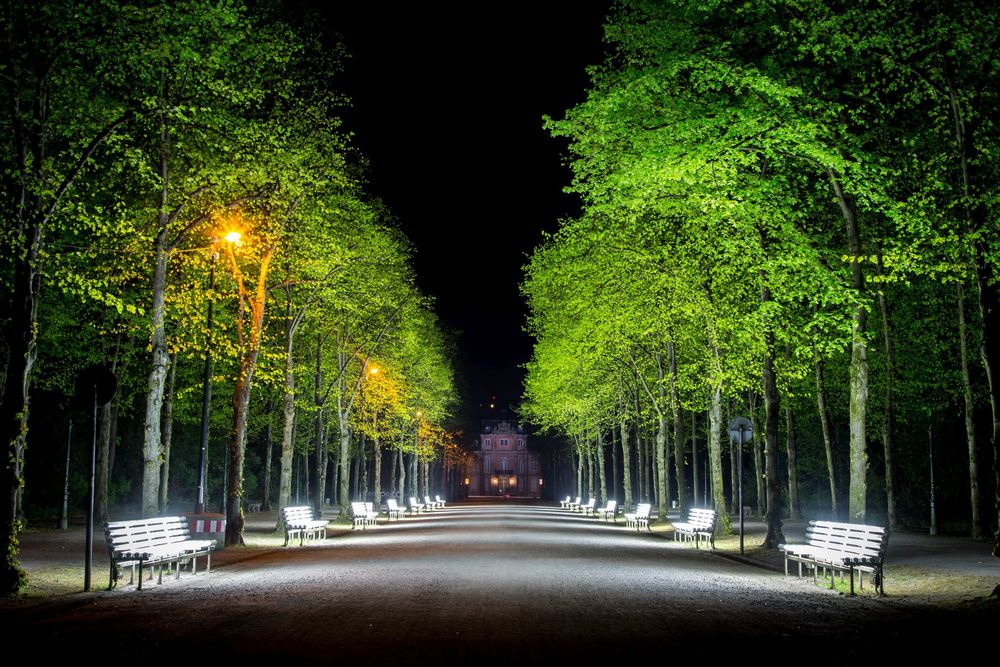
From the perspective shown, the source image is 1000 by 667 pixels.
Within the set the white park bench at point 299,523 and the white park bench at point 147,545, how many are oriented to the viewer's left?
0

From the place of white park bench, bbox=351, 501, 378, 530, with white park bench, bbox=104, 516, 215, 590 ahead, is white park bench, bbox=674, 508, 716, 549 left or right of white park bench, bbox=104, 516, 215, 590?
left

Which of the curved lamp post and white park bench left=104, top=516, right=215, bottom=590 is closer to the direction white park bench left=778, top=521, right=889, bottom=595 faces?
the white park bench

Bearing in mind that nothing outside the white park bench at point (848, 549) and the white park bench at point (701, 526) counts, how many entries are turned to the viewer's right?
0

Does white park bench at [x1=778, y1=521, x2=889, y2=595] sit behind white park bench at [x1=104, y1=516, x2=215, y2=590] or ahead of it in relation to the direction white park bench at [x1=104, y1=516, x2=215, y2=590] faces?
ahead

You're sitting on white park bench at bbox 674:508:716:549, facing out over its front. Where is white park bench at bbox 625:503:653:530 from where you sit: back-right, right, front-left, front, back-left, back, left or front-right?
back-right

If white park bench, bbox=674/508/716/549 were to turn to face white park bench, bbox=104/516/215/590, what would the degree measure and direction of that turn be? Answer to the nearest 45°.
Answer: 0° — it already faces it

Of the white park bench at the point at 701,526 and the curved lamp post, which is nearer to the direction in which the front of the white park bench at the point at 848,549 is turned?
the curved lamp post

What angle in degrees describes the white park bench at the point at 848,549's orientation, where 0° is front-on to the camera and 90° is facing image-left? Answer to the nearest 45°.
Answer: approximately 45°

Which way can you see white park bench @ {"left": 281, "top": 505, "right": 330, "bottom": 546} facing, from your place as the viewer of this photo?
facing the viewer and to the right of the viewer

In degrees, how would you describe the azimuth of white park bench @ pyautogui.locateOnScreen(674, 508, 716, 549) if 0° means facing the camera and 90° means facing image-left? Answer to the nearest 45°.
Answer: approximately 45°

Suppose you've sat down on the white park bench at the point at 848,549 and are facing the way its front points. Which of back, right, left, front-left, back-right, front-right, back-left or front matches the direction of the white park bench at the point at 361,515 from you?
right

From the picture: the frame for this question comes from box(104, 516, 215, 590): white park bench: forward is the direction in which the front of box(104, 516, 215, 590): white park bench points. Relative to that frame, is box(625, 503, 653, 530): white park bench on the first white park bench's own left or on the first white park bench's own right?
on the first white park bench's own left
